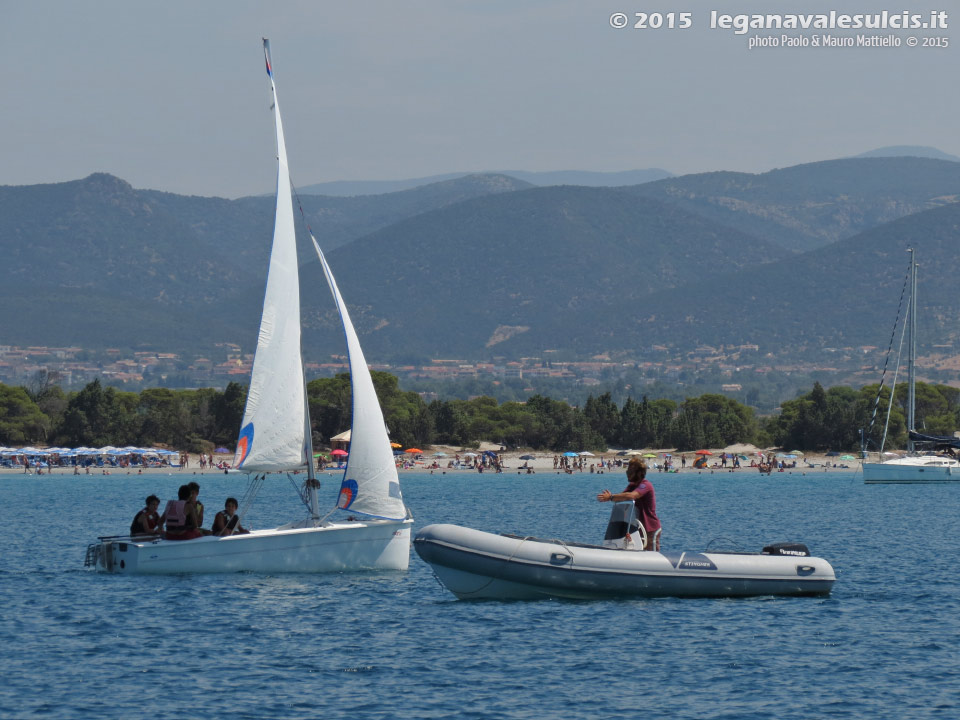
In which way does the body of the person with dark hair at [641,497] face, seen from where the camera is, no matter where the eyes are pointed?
to the viewer's left

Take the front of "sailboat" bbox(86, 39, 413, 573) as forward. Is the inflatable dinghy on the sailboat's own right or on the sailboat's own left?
on the sailboat's own right

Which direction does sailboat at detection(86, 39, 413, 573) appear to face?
to the viewer's right

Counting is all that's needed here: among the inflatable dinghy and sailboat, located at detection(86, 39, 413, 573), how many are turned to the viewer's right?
1

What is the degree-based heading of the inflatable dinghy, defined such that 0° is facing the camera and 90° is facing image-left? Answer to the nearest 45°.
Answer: approximately 90°

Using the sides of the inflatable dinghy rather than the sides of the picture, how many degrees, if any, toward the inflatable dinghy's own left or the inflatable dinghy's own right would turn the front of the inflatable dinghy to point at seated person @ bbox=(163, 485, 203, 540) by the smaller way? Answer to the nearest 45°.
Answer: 0° — it already faces them
